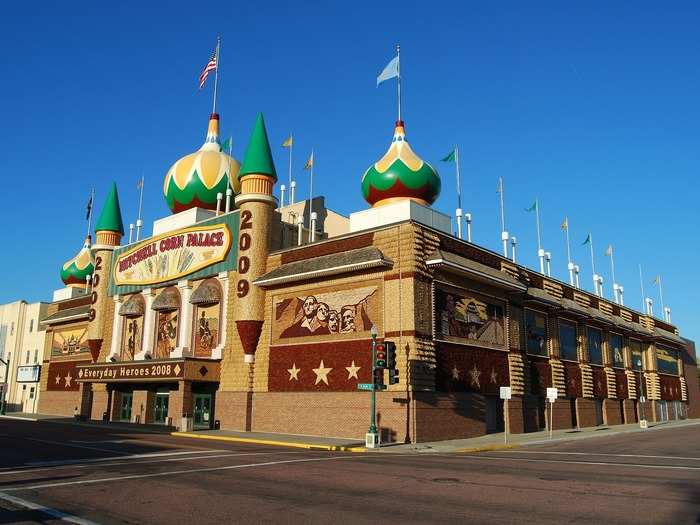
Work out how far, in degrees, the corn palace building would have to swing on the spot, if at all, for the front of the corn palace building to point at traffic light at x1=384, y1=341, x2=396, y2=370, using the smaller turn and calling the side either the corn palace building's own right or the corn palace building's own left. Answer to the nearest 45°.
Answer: approximately 45° to the corn palace building's own left

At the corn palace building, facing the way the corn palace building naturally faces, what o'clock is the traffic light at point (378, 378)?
The traffic light is roughly at 10 o'clock from the corn palace building.

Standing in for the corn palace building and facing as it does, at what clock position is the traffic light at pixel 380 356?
The traffic light is roughly at 10 o'clock from the corn palace building.

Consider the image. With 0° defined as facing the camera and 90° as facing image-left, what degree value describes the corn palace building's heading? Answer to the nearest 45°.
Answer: approximately 45°
